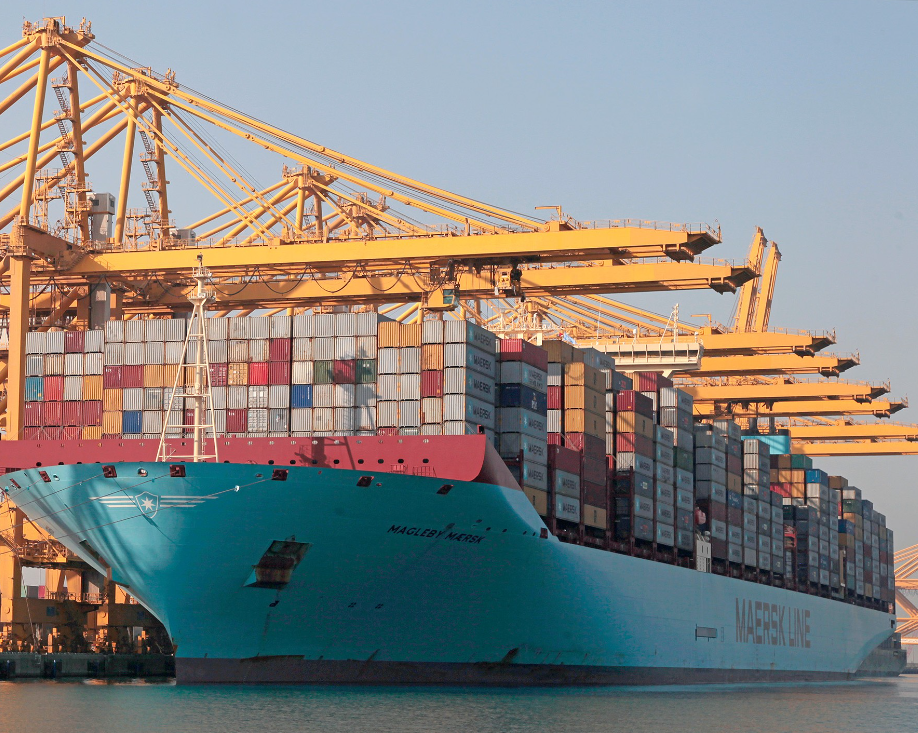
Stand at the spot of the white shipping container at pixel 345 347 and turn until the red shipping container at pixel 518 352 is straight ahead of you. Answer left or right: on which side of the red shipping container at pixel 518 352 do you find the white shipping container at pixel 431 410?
right

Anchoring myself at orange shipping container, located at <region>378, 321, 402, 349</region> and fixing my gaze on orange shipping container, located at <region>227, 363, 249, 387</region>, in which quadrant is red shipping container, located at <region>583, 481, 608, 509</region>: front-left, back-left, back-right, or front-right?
back-right

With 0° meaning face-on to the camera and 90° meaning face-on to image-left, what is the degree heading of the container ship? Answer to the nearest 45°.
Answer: approximately 45°
